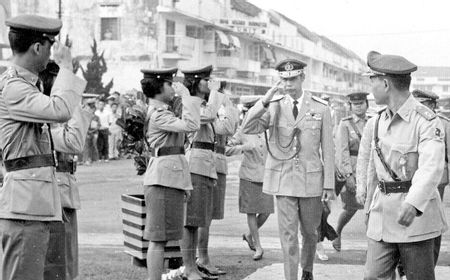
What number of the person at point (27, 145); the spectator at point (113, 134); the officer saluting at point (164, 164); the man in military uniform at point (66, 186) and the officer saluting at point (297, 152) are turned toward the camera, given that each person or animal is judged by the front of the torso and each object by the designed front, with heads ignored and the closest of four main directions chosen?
2

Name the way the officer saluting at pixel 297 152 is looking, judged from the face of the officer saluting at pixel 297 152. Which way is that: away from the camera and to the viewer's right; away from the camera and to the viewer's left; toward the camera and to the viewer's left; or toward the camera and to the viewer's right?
toward the camera and to the viewer's left

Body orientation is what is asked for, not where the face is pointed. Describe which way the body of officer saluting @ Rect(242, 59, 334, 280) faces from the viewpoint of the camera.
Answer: toward the camera

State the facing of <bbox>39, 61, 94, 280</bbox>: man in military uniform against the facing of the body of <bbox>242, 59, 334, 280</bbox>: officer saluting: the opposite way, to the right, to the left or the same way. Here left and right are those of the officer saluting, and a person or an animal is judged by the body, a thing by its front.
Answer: to the left

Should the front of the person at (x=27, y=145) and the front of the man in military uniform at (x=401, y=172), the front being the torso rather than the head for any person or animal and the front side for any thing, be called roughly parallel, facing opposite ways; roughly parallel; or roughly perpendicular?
roughly parallel, facing opposite ways

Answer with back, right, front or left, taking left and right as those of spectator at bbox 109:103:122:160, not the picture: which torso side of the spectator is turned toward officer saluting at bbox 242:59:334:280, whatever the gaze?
front

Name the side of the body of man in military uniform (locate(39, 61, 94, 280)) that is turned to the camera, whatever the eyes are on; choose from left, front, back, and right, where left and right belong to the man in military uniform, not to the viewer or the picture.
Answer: right

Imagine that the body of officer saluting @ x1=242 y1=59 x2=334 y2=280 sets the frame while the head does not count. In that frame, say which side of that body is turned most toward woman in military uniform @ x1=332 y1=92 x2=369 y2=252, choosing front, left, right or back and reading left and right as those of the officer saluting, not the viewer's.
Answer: back

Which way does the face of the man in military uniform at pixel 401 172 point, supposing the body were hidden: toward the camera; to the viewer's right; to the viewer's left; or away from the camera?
to the viewer's left

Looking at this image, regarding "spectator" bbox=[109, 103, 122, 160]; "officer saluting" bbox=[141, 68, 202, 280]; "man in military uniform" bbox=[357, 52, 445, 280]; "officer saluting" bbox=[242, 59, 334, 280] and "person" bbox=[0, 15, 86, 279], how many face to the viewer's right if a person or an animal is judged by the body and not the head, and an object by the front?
2

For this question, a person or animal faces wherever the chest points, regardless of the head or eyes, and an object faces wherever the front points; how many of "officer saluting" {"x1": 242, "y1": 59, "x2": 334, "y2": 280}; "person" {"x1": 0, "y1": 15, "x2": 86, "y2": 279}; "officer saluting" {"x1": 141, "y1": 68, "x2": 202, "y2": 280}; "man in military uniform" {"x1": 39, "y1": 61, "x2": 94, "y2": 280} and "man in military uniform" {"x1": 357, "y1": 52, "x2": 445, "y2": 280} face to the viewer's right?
3

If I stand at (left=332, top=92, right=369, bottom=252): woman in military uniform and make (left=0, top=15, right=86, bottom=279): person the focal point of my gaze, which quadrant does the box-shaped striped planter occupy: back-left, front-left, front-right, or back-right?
front-right

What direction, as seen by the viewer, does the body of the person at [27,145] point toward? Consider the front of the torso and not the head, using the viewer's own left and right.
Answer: facing to the right of the viewer

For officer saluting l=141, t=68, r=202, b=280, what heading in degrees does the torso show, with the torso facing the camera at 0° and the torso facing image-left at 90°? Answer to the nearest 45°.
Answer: approximately 270°

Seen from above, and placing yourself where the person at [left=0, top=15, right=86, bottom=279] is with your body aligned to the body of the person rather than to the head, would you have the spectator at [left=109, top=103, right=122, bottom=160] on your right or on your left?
on your left

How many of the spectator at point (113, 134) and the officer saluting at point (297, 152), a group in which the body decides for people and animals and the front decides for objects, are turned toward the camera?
2

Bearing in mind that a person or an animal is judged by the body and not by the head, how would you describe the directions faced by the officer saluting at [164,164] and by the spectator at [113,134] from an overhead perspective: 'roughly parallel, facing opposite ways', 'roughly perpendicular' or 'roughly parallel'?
roughly perpendicular
